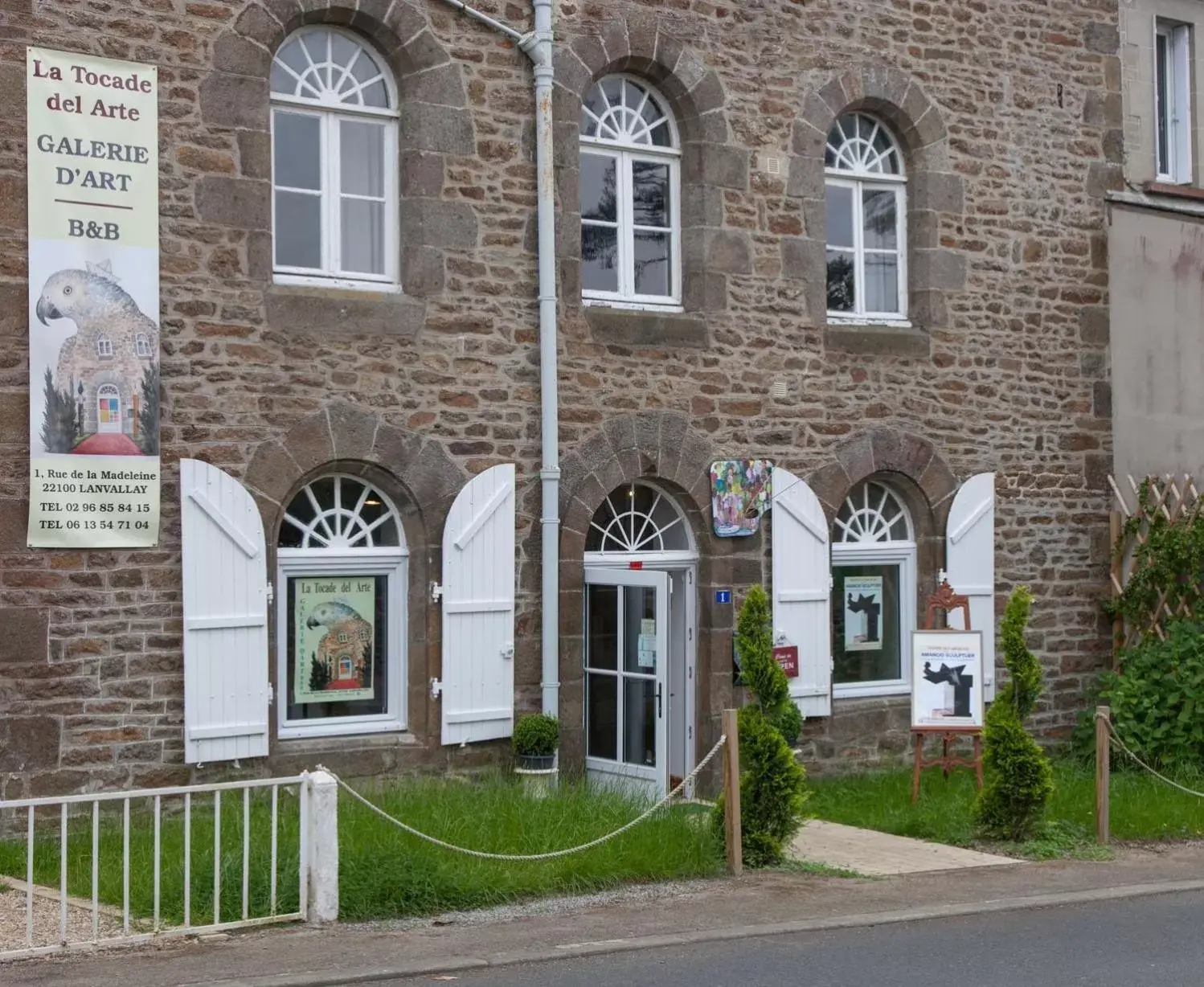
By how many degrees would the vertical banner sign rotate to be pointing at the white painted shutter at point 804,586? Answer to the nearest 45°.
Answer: approximately 90° to its left

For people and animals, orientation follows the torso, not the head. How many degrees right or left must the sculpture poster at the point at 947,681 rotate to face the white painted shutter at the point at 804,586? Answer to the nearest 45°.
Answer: approximately 135° to its right

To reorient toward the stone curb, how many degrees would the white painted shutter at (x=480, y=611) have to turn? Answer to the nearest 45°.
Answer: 0° — it already faces it

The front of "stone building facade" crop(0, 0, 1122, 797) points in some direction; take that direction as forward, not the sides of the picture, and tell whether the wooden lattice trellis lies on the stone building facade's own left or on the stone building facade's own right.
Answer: on the stone building facade's own left

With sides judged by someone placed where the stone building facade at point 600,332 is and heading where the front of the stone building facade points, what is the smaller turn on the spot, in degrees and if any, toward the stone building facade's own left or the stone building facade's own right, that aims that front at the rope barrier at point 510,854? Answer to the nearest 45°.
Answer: approximately 45° to the stone building facade's own right

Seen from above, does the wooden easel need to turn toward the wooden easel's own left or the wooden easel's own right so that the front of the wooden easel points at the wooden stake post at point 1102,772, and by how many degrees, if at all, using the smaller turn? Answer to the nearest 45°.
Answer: approximately 45° to the wooden easel's own left

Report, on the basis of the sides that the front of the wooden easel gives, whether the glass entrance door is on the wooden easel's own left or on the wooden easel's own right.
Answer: on the wooden easel's own right

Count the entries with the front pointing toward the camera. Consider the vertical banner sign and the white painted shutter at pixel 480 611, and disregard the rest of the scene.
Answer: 2

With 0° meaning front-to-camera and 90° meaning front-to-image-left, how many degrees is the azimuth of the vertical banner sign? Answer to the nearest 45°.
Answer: approximately 0°
